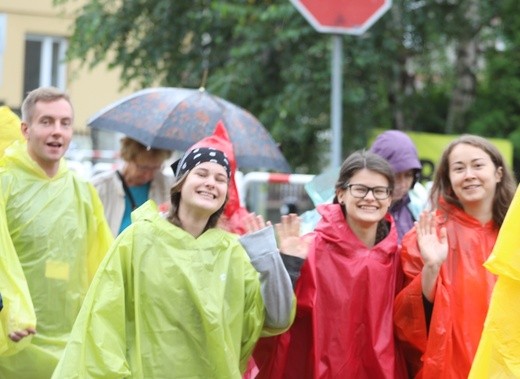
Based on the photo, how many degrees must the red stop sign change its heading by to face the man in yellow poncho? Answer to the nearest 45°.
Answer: approximately 45° to its right

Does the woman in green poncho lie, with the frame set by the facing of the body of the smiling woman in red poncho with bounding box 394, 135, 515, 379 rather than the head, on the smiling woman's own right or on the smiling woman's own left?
on the smiling woman's own right

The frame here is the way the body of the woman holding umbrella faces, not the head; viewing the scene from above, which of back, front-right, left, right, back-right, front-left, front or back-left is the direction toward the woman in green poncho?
front-right

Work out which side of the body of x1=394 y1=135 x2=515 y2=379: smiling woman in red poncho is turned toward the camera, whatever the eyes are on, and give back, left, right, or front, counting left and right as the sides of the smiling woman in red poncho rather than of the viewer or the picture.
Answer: front

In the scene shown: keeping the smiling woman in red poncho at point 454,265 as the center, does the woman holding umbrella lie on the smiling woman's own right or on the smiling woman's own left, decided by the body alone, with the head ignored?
on the smiling woman's own right

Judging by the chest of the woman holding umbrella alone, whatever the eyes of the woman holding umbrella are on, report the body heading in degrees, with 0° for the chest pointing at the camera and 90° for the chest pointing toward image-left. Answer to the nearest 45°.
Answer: approximately 315°

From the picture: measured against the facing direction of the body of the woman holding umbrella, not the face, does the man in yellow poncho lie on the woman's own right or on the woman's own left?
on the woman's own right

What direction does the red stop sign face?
toward the camera

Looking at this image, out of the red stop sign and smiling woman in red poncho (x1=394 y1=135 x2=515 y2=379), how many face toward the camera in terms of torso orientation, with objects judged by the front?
2
